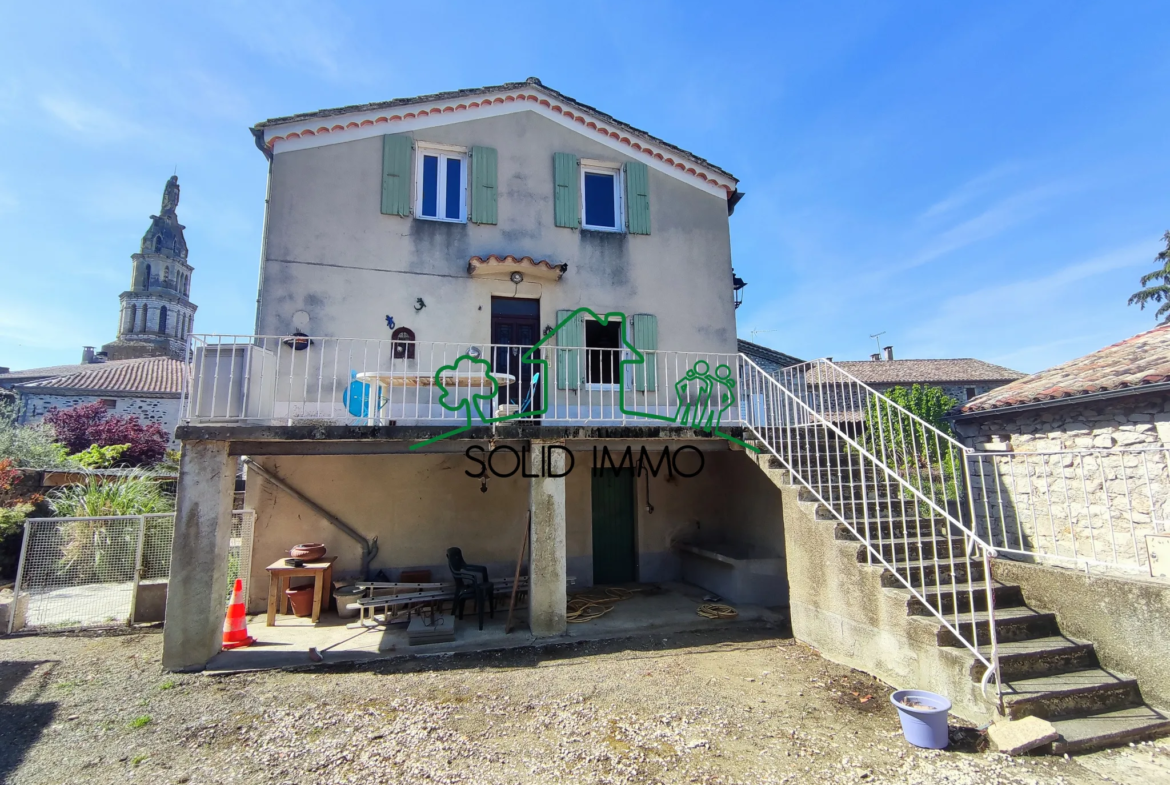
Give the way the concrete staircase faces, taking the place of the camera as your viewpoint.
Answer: facing the viewer and to the right of the viewer

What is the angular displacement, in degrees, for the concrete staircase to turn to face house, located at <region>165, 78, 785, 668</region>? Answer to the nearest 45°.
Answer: approximately 135° to its right

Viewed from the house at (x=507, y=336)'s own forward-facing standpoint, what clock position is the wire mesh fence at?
The wire mesh fence is roughly at 3 o'clock from the house.

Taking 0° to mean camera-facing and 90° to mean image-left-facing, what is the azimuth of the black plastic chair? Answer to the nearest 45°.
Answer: approximately 315°

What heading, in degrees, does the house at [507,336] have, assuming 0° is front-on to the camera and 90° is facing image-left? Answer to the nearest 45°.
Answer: approximately 0°

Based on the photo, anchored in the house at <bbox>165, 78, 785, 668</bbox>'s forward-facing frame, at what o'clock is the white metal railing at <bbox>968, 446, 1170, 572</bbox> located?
The white metal railing is roughly at 10 o'clock from the house.

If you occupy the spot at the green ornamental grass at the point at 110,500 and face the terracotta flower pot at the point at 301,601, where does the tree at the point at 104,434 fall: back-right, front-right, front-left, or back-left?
back-left

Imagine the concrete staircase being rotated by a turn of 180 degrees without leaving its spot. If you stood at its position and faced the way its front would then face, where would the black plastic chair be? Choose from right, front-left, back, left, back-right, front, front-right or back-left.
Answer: front-left

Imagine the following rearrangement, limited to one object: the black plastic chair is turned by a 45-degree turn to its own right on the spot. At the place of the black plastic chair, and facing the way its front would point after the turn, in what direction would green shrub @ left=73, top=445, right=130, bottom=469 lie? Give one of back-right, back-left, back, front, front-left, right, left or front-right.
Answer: back-right

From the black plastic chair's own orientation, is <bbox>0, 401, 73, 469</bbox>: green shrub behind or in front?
behind

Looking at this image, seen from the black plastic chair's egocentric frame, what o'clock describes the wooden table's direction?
The wooden table is roughly at 5 o'clock from the black plastic chair.

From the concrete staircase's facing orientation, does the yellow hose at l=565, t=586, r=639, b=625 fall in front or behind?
behind

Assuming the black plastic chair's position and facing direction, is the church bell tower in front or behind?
behind
